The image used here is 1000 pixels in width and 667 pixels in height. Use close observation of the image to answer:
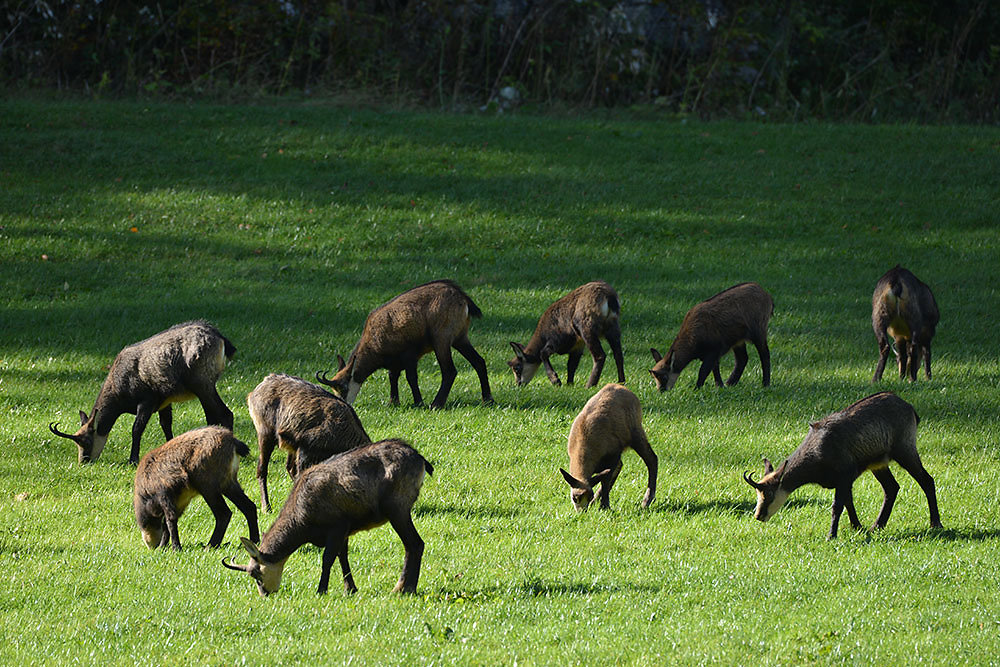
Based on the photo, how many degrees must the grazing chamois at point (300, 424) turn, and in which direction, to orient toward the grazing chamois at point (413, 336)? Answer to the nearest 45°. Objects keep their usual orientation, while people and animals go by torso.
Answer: approximately 90° to its left

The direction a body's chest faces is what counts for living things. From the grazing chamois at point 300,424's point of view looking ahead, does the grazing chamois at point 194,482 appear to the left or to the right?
on its right

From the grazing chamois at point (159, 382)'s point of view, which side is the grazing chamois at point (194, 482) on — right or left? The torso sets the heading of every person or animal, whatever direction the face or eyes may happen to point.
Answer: on its left

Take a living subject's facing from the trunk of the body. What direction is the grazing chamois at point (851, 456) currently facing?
to the viewer's left

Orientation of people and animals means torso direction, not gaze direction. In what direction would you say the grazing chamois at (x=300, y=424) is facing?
to the viewer's right

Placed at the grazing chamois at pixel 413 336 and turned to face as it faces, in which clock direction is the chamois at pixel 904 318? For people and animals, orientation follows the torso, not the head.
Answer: The chamois is roughly at 6 o'clock from the grazing chamois.

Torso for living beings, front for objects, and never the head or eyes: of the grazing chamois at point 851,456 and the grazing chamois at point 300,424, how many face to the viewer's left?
1

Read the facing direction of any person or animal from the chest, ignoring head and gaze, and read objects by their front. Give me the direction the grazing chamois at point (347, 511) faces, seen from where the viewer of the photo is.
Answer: facing to the left of the viewer

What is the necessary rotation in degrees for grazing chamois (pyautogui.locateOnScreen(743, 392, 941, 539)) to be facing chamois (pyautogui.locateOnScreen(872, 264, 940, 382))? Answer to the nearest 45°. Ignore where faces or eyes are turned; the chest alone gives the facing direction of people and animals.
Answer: approximately 90° to its right

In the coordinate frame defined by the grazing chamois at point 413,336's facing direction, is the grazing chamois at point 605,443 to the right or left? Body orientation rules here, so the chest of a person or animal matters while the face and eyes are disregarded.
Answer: on its left

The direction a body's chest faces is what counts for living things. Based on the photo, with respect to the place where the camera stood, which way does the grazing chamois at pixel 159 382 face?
facing to the left of the viewer

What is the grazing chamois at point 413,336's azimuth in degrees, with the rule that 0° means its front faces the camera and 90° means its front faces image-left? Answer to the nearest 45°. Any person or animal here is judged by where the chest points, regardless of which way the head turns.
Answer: approximately 90°

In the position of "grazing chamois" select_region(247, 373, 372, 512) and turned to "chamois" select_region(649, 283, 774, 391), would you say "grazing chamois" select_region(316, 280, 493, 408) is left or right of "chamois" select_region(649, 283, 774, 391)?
left
